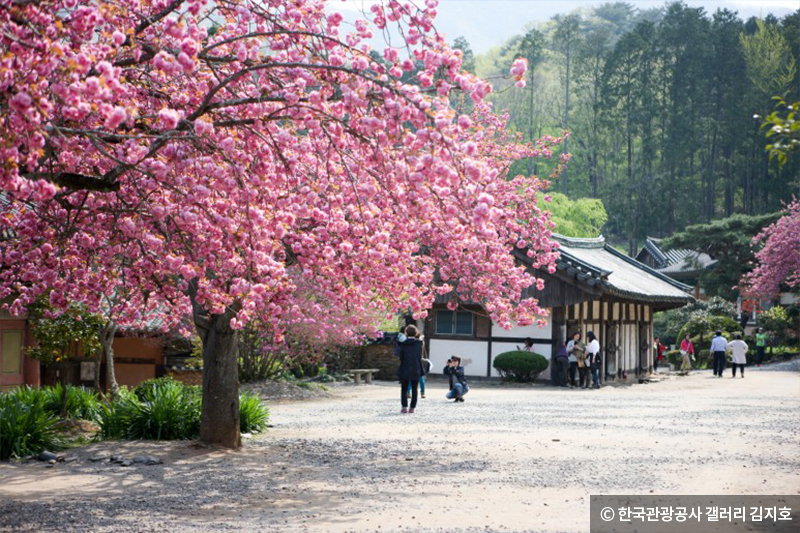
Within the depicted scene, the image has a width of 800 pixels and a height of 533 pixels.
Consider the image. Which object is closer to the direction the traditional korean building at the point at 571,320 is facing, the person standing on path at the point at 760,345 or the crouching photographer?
the crouching photographer

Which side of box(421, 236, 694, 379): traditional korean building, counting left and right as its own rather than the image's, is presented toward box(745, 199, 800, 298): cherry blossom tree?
left

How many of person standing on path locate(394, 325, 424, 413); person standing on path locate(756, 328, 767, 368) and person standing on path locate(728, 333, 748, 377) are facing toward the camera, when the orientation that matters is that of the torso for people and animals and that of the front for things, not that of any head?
1

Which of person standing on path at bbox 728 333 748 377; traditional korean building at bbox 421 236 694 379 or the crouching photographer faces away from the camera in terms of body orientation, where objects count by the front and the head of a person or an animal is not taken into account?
the person standing on path

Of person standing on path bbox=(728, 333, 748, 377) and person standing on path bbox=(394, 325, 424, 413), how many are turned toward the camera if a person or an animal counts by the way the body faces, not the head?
0

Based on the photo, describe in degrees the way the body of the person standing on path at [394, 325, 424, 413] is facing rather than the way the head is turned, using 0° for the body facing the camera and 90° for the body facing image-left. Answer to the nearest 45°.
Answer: approximately 180°

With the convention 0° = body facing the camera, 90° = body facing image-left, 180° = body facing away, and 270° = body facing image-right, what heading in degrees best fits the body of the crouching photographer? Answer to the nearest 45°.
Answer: approximately 45°

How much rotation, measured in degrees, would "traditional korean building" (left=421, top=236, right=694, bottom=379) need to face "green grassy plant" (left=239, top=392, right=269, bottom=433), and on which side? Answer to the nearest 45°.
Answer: approximately 45° to its right

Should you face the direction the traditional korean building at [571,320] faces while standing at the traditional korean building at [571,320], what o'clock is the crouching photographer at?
The crouching photographer is roughly at 2 o'clock from the traditional korean building.
